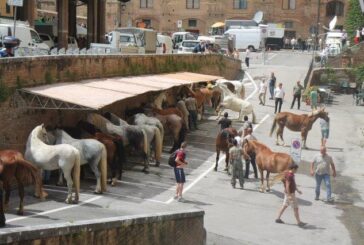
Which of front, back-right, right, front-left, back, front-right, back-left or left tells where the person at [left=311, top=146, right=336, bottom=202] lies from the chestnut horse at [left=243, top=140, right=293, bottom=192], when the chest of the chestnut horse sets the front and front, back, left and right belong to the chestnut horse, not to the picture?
back

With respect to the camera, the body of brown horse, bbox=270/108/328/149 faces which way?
to the viewer's right

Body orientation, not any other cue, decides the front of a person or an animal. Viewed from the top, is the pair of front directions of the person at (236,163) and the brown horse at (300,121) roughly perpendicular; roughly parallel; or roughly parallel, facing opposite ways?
roughly perpendicular

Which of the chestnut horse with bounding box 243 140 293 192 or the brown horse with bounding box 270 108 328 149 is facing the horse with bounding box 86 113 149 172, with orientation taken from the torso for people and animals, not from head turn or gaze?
the chestnut horse

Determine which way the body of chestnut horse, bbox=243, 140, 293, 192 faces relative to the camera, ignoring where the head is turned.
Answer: to the viewer's left

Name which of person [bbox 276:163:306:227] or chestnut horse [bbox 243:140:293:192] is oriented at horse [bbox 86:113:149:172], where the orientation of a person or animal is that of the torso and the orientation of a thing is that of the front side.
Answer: the chestnut horse

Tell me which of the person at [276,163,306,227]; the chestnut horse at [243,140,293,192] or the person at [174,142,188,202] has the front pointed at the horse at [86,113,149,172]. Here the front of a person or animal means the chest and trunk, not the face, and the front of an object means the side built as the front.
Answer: the chestnut horse

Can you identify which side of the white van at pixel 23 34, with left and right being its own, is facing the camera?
right
